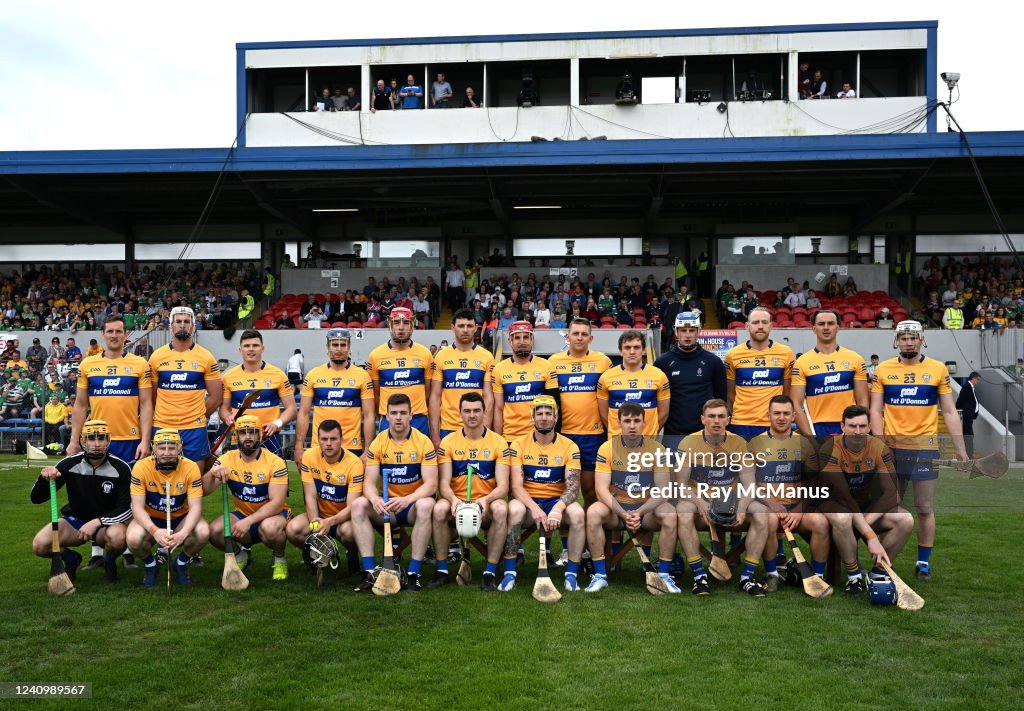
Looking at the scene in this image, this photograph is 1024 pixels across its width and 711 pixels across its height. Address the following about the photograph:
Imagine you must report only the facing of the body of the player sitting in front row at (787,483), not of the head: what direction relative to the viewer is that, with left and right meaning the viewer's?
facing the viewer

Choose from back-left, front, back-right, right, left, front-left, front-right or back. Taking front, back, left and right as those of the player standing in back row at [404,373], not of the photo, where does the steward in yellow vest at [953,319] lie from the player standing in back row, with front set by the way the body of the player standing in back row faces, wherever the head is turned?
back-left

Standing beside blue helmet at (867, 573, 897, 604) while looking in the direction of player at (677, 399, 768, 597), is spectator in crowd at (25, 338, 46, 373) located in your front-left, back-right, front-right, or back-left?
front-right

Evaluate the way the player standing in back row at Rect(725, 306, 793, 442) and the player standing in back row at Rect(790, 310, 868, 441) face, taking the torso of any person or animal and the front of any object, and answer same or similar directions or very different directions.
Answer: same or similar directions

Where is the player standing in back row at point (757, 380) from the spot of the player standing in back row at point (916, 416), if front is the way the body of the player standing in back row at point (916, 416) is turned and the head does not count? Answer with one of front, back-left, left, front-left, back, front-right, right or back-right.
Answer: right

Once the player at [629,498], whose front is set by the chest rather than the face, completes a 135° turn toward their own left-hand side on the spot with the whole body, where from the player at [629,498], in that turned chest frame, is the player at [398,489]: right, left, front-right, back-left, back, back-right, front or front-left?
back-left

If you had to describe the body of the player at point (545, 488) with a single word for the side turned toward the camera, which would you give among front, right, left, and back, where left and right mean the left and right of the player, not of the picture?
front

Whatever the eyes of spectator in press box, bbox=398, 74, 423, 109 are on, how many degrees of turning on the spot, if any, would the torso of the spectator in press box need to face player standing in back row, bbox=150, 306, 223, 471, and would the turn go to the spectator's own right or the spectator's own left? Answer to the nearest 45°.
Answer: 0° — they already face them

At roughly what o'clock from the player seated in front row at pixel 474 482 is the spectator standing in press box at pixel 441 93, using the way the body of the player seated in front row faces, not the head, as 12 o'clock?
The spectator standing in press box is roughly at 6 o'clock from the player seated in front row.

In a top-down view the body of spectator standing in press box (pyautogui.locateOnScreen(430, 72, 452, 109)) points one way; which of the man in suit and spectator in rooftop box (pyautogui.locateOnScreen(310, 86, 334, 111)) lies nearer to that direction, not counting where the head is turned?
the man in suit

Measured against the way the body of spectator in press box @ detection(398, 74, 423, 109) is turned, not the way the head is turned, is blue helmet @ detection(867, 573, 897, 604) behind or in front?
in front

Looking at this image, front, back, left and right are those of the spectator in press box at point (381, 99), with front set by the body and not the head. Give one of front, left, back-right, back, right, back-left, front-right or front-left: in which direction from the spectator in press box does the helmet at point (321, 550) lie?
front

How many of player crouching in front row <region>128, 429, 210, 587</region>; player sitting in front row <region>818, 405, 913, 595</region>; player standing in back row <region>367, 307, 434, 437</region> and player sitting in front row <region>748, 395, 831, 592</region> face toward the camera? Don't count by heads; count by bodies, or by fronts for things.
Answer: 4

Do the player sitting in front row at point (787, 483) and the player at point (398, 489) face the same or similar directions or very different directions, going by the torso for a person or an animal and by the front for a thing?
same or similar directions

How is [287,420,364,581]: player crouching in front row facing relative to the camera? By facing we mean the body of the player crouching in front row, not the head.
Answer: toward the camera

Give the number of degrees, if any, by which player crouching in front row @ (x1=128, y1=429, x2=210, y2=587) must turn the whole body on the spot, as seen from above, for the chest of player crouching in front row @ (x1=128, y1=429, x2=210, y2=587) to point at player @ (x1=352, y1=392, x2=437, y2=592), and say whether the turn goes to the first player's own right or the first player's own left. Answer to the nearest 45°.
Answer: approximately 90° to the first player's own left

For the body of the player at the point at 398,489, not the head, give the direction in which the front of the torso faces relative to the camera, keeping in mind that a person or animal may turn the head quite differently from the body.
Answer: toward the camera

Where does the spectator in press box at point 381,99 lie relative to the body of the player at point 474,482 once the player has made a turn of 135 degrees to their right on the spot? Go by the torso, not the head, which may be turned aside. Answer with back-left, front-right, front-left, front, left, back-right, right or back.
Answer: front-right
